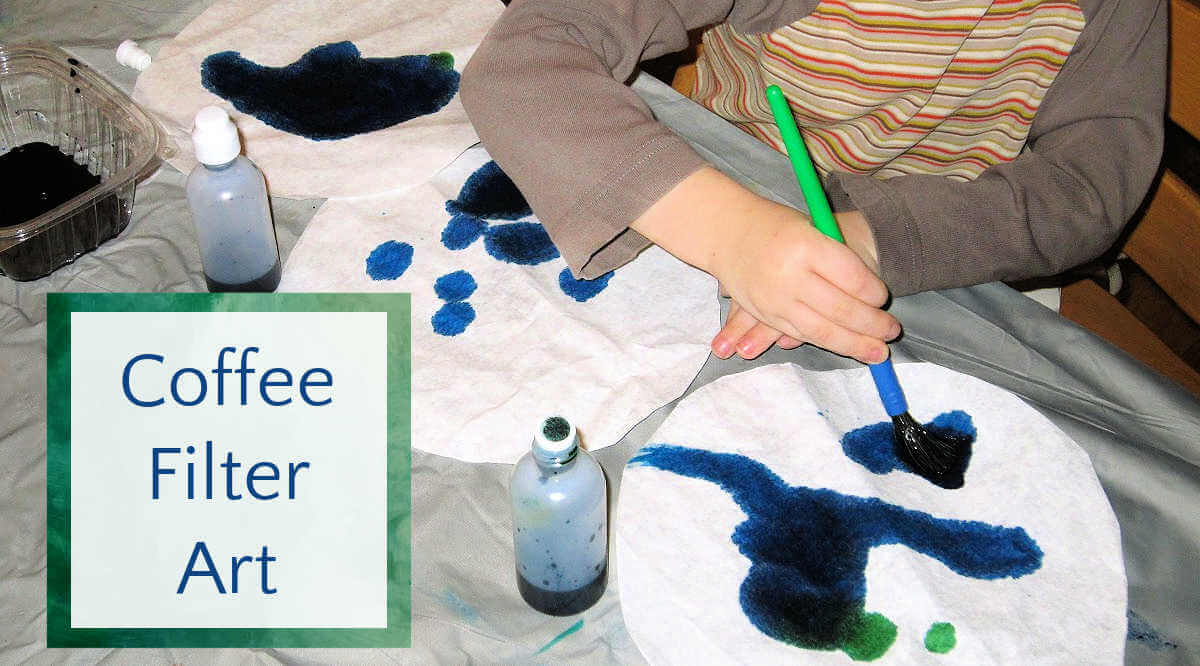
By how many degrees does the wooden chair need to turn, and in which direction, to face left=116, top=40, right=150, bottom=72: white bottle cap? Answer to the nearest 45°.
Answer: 0° — it already faces it

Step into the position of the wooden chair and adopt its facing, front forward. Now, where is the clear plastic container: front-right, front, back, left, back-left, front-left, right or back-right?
front

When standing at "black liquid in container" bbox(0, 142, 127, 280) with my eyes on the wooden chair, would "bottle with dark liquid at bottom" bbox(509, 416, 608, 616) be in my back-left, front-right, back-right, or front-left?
front-right

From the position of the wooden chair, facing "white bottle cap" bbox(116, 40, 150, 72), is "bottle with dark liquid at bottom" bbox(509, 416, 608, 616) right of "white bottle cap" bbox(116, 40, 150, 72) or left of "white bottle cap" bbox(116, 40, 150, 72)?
left

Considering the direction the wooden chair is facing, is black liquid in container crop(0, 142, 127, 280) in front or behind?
in front

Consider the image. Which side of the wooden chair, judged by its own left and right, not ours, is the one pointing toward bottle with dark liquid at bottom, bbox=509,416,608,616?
front

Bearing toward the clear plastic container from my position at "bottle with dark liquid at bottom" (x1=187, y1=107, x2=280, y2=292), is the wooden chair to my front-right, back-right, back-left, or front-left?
back-right

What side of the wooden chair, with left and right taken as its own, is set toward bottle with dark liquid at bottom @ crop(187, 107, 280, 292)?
front
